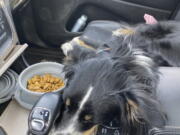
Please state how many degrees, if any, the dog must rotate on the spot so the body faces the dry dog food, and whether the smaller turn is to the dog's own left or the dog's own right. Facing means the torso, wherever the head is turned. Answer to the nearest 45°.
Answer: approximately 90° to the dog's own right

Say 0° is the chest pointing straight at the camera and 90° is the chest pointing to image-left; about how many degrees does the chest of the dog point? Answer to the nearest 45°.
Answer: approximately 45°
